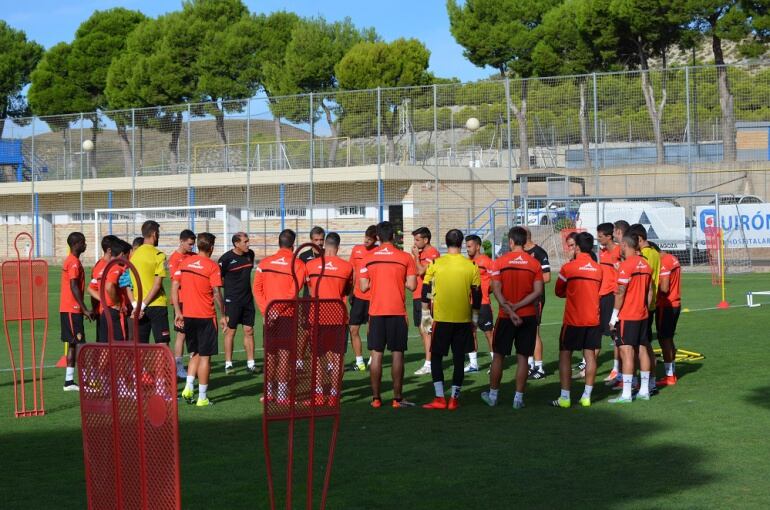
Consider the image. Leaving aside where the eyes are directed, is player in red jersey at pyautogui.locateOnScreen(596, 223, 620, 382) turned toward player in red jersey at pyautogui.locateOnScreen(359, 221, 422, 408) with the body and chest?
yes

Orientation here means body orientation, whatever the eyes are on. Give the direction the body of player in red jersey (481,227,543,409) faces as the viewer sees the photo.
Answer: away from the camera

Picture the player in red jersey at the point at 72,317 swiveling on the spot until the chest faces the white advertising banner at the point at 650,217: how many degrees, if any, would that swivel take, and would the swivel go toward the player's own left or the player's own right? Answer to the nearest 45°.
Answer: approximately 45° to the player's own left

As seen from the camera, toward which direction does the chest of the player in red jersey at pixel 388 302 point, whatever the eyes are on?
away from the camera

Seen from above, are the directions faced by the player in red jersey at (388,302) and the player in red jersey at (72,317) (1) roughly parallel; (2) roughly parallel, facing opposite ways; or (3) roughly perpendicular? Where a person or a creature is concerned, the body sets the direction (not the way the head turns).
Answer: roughly perpendicular

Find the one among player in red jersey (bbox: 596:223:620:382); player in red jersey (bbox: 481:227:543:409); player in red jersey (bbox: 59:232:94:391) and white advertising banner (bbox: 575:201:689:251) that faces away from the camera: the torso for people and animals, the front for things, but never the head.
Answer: player in red jersey (bbox: 481:227:543:409)

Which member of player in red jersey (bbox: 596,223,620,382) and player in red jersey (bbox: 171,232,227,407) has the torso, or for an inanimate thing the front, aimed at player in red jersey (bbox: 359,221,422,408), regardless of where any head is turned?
player in red jersey (bbox: 596,223,620,382)

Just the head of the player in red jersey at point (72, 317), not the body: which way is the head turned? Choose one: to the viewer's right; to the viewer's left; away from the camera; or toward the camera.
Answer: to the viewer's right

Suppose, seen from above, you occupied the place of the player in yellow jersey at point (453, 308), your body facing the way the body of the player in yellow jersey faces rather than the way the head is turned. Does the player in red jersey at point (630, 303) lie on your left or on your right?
on your right

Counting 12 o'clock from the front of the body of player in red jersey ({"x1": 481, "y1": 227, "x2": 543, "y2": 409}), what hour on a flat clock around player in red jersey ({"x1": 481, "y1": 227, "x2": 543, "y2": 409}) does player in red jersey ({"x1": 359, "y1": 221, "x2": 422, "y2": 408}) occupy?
player in red jersey ({"x1": 359, "y1": 221, "x2": 422, "y2": 408}) is roughly at 9 o'clock from player in red jersey ({"x1": 481, "y1": 227, "x2": 543, "y2": 409}).

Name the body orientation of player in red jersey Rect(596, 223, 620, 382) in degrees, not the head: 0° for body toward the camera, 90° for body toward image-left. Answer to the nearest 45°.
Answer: approximately 45°

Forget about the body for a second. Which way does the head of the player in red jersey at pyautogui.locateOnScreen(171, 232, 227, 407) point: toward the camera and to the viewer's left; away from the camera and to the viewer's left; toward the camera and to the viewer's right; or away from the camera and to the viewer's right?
away from the camera and to the viewer's right

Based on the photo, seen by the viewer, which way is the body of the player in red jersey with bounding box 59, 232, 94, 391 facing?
to the viewer's right

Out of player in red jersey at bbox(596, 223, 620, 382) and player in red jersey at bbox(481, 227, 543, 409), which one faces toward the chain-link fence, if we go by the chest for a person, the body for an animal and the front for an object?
player in red jersey at bbox(481, 227, 543, 409)
